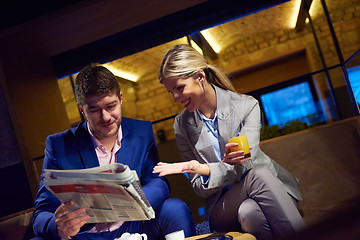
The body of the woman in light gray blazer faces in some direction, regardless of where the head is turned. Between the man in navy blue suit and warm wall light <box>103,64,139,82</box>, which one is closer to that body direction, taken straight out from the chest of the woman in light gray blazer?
the man in navy blue suit

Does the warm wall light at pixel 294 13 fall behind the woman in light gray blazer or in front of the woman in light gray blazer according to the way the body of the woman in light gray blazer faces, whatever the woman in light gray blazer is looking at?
behind

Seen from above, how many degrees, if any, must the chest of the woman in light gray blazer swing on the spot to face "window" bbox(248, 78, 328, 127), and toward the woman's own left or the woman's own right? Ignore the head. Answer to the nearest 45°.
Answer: approximately 135° to the woman's own right

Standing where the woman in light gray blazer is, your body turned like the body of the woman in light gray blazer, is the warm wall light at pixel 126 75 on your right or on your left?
on your right

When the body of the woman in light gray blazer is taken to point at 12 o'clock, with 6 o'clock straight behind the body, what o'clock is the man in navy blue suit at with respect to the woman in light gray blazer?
The man in navy blue suit is roughly at 1 o'clock from the woman in light gray blazer.

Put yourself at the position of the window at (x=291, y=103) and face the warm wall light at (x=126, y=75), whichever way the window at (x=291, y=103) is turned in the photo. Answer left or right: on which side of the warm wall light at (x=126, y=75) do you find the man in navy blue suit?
left

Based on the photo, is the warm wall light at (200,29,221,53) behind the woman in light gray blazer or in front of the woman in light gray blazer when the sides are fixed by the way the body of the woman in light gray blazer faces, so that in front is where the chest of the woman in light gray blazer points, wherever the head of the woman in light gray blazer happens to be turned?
behind

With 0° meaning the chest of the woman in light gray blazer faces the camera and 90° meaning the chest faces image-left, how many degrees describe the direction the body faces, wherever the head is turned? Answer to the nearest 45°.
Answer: approximately 45°
